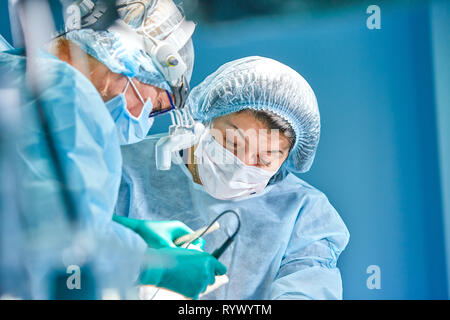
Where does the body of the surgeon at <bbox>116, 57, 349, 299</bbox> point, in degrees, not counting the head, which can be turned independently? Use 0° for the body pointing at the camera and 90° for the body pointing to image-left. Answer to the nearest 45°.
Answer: approximately 0°

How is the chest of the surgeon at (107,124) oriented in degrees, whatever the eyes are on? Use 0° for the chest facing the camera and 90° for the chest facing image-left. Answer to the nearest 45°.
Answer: approximately 270°

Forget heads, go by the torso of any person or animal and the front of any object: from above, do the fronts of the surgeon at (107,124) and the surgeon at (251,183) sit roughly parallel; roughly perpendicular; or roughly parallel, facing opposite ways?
roughly perpendicular

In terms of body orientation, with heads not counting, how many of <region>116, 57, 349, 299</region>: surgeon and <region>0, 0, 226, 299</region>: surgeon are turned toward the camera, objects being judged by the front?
1
